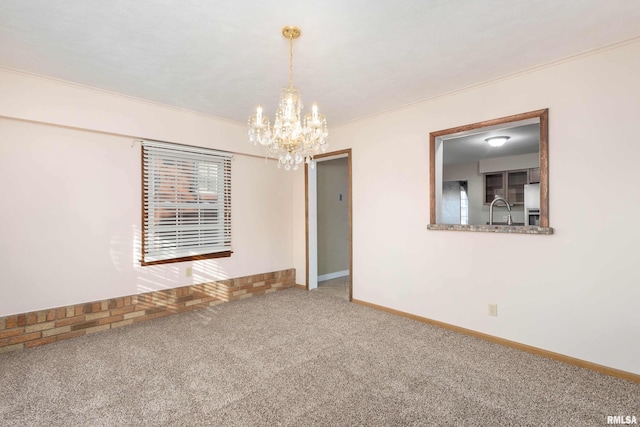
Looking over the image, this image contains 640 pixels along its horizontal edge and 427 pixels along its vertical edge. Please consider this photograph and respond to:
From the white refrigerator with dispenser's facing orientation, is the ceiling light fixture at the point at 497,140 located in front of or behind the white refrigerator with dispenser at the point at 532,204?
in front

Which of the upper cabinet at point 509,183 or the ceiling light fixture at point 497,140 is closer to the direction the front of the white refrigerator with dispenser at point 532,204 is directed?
the ceiling light fixture

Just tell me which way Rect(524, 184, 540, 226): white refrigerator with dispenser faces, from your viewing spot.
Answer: facing the viewer

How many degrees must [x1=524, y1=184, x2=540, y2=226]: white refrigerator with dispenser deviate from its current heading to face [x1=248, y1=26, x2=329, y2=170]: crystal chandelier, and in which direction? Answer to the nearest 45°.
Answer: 0° — it already faces it
